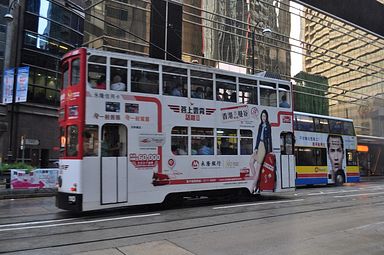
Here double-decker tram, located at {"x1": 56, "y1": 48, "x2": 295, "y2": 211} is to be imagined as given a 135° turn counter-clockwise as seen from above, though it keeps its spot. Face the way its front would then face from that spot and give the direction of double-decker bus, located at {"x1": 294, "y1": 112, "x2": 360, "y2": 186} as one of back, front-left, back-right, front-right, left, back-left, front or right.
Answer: front-left

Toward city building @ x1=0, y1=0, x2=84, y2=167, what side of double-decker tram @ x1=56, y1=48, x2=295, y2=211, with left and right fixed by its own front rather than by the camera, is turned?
right

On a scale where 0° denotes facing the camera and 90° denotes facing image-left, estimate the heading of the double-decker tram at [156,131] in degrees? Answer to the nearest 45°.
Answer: approximately 45°
